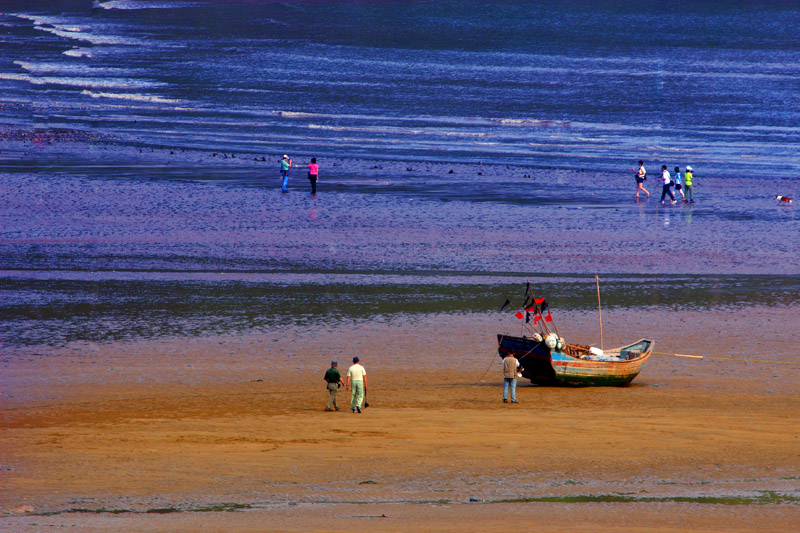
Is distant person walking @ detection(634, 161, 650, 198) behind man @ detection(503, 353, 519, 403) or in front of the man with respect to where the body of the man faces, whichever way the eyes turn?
in front

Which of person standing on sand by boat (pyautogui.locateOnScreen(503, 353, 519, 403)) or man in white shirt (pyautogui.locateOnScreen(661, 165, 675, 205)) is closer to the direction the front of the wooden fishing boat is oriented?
the man in white shirt

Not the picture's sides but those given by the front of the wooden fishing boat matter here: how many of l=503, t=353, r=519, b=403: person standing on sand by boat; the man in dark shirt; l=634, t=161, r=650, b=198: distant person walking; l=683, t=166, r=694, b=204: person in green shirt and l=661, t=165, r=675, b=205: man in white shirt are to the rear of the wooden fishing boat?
2

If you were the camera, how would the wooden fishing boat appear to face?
facing away from the viewer and to the right of the viewer

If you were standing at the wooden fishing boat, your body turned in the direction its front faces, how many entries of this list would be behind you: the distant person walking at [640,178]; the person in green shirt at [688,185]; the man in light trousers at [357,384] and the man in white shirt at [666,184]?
1

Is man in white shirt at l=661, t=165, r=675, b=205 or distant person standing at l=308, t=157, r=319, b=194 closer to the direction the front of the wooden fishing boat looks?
the man in white shirt

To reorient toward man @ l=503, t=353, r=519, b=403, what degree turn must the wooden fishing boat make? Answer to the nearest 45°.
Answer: approximately 180°

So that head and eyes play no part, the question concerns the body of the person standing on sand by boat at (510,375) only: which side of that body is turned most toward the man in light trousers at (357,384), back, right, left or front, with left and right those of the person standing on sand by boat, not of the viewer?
left

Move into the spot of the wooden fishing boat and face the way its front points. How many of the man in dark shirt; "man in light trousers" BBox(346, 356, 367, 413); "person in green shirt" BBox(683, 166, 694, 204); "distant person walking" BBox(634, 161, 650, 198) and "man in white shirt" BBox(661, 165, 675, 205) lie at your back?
2

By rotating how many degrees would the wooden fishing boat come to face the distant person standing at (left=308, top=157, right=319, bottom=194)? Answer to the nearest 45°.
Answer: approximately 90° to its left

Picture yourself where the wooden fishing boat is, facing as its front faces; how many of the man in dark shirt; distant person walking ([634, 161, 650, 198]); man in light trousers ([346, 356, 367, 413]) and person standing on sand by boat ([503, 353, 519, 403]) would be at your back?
3

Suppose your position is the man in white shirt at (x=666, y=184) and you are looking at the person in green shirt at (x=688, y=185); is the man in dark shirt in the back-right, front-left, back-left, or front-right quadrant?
back-right

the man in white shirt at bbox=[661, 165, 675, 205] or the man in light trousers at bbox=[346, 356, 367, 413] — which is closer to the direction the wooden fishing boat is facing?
the man in white shirt

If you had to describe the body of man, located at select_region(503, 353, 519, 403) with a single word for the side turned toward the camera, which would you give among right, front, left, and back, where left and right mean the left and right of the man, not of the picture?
back

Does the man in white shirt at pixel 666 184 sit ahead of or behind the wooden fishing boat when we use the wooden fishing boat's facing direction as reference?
ahead
